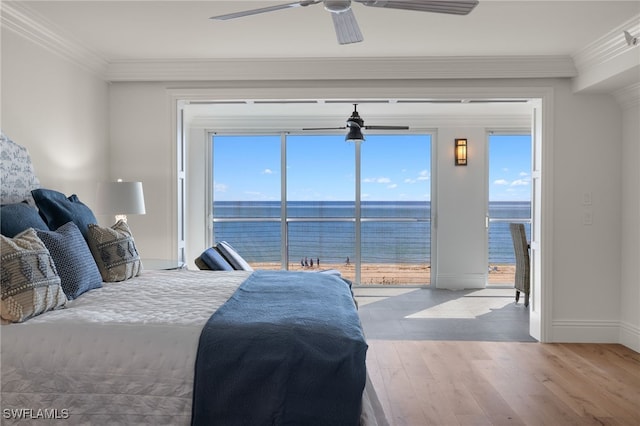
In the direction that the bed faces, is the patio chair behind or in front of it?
in front

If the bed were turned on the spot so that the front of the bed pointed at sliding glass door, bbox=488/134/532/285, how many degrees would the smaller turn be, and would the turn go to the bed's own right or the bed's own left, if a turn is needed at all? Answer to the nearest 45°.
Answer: approximately 45° to the bed's own left

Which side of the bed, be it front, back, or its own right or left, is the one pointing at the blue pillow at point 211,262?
left

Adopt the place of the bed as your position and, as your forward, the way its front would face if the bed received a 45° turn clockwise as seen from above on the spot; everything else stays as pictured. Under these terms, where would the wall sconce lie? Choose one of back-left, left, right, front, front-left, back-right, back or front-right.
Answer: left

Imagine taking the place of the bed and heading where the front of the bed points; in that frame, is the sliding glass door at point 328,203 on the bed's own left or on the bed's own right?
on the bed's own left

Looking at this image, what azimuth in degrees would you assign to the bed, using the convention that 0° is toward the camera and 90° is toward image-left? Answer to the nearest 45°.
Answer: approximately 270°
